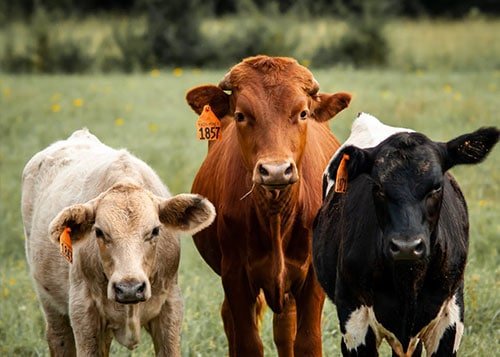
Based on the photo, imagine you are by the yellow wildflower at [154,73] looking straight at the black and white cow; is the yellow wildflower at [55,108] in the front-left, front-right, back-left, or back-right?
front-right

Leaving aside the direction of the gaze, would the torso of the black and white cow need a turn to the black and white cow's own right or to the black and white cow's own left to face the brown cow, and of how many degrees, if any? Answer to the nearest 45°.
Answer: approximately 135° to the black and white cow's own right

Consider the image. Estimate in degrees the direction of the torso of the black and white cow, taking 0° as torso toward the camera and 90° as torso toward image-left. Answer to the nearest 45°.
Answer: approximately 0°

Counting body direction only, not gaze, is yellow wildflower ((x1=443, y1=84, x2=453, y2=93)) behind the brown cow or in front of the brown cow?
behind

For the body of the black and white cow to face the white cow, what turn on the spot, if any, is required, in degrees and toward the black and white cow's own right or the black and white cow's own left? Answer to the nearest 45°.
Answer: approximately 90° to the black and white cow's own right

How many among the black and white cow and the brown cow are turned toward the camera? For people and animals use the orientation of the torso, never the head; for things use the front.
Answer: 2

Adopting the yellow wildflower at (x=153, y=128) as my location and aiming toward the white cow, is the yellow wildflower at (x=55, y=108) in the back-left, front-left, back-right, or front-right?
back-right

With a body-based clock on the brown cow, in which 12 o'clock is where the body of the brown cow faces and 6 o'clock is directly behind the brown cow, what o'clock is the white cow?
The white cow is roughly at 2 o'clock from the brown cow.

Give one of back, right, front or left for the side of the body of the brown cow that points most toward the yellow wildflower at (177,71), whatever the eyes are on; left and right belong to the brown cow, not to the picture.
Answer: back

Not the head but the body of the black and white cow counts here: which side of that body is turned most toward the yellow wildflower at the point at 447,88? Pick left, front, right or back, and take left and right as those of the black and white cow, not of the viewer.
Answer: back

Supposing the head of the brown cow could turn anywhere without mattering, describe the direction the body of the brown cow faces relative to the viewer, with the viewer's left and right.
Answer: facing the viewer

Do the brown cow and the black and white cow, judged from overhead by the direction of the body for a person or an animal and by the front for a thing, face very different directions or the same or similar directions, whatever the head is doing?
same or similar directions

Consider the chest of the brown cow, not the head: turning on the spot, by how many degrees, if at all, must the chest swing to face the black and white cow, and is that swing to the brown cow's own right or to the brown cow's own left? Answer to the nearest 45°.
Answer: approximately 45° to the brown cow's own left
